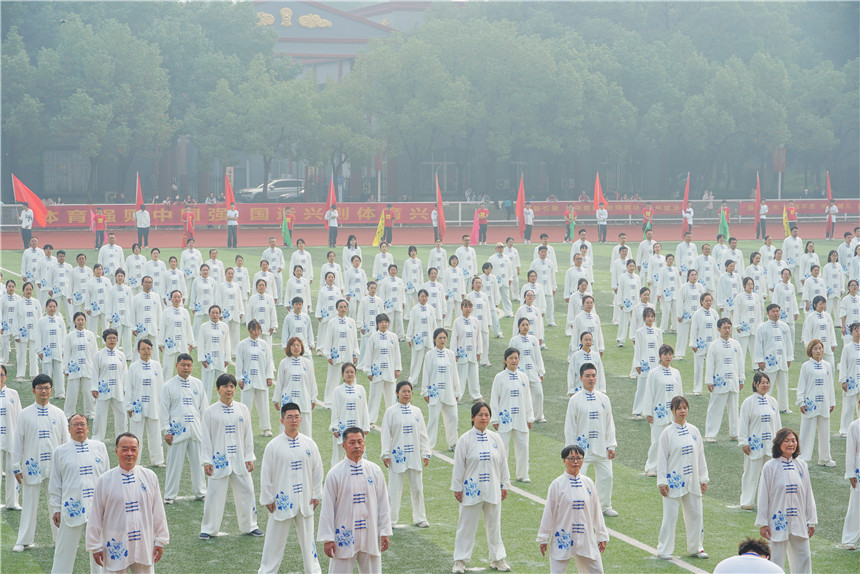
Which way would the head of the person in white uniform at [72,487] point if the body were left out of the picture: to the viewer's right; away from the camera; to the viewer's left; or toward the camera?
toward the camera

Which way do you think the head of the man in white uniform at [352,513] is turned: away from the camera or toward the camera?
toward the camera

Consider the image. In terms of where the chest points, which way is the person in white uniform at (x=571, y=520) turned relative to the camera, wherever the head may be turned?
toward the camera

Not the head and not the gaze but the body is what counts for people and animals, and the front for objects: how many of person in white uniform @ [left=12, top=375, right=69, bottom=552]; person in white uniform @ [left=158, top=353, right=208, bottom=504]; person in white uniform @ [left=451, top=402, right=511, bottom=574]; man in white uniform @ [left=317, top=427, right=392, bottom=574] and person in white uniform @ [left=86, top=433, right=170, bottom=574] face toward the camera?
5

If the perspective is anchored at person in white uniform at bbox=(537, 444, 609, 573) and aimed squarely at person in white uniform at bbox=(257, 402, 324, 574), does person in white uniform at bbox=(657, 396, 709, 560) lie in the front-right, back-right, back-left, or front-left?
back-right

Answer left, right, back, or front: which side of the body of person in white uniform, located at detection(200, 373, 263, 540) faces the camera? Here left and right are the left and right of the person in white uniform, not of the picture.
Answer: front

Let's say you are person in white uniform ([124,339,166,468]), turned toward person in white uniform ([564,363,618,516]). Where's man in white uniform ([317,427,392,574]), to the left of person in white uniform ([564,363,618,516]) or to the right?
right

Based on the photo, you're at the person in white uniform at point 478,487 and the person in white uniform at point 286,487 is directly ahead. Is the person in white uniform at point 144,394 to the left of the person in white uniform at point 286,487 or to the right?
right

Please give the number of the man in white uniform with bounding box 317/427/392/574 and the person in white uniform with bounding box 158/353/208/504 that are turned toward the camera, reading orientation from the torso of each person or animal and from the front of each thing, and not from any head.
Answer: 2

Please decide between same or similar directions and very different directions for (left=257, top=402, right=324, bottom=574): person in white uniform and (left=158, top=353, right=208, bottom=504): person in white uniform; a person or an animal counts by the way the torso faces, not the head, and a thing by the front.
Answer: same or similar directions

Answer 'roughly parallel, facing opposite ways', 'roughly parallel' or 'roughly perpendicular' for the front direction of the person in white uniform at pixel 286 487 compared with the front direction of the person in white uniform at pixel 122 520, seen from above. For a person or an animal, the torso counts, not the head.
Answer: roughly parallel

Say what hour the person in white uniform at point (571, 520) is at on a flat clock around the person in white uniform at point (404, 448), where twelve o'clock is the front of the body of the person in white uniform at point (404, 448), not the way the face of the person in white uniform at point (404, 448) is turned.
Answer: the person in white uniform at point (571, 520) is roughly at 11 o'clock from the person in white uniform at point (404, 448).

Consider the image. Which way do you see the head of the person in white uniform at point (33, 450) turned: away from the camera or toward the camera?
toward the camera

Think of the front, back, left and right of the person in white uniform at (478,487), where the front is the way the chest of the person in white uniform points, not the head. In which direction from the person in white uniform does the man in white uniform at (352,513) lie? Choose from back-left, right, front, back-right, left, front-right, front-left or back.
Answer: front-right

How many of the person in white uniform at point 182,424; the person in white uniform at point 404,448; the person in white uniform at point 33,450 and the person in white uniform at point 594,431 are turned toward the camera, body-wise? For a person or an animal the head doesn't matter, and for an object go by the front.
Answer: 4

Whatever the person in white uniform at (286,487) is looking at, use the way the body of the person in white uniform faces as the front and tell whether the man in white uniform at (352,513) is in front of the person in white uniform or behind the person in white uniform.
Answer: in front

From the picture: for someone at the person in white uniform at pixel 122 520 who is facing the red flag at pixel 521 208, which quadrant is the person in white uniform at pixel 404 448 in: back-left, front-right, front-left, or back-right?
front-right

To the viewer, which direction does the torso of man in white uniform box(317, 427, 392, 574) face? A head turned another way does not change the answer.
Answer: toward the camera

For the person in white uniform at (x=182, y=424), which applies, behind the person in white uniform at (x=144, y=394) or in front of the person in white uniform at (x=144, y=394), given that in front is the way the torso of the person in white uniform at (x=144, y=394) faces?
in front

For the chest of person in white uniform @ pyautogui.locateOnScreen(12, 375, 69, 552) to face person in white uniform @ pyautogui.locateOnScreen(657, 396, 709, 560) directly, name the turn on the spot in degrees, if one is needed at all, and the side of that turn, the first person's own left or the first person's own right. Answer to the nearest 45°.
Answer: approximately 90° to the first person's own left

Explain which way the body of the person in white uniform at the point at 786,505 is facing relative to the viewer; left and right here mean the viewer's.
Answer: facing the viewer and to the right of the viewer

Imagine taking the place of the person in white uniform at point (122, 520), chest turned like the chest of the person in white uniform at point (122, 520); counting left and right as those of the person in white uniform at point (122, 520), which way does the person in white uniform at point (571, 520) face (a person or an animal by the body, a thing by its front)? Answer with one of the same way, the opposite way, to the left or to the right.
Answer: the same way

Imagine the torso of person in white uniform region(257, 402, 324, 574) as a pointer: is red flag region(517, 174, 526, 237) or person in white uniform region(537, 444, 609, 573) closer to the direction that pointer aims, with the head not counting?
the person in white uniform

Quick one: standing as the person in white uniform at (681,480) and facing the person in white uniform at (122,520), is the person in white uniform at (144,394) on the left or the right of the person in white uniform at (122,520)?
right
